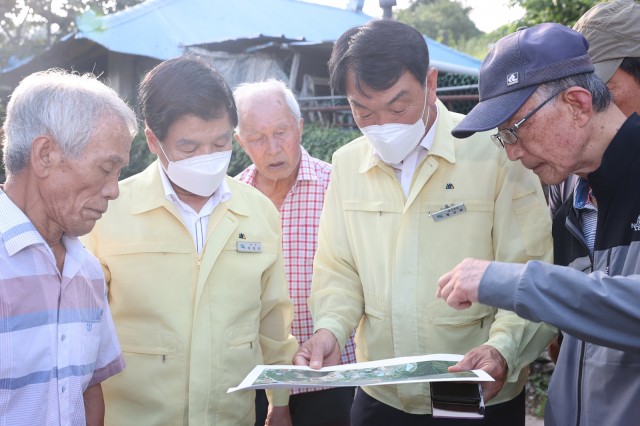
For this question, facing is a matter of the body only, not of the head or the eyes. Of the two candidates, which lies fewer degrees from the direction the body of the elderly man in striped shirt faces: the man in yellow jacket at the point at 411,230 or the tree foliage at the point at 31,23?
the man in yellow jacket

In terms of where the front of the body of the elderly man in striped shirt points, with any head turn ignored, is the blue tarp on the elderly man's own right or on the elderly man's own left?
on the elderly man's own left

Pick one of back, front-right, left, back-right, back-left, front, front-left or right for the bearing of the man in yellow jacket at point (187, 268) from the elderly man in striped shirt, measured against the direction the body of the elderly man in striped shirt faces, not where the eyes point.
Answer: left

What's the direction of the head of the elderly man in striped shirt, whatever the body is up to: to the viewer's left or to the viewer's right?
to the viewer's right

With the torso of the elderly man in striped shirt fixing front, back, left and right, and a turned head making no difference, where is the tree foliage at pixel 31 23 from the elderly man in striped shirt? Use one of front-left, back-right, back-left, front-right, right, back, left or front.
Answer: back-left

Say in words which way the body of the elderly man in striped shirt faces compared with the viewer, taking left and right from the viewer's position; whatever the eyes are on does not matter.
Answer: facing the viewer and to the right of the viewer

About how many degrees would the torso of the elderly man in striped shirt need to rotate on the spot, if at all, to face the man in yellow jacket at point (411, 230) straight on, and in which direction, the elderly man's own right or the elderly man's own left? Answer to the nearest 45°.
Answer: approximately 45° to the elderly man's own left

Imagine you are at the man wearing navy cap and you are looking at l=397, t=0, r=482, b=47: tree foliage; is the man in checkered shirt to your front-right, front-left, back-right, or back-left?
front-left

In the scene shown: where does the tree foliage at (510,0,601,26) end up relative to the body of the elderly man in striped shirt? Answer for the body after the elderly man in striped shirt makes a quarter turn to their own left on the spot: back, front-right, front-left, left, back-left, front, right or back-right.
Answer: front

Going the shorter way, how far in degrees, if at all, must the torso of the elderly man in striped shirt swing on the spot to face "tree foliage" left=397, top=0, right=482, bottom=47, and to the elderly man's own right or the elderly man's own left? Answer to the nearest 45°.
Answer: approximately 90° to the elderly man's own left
